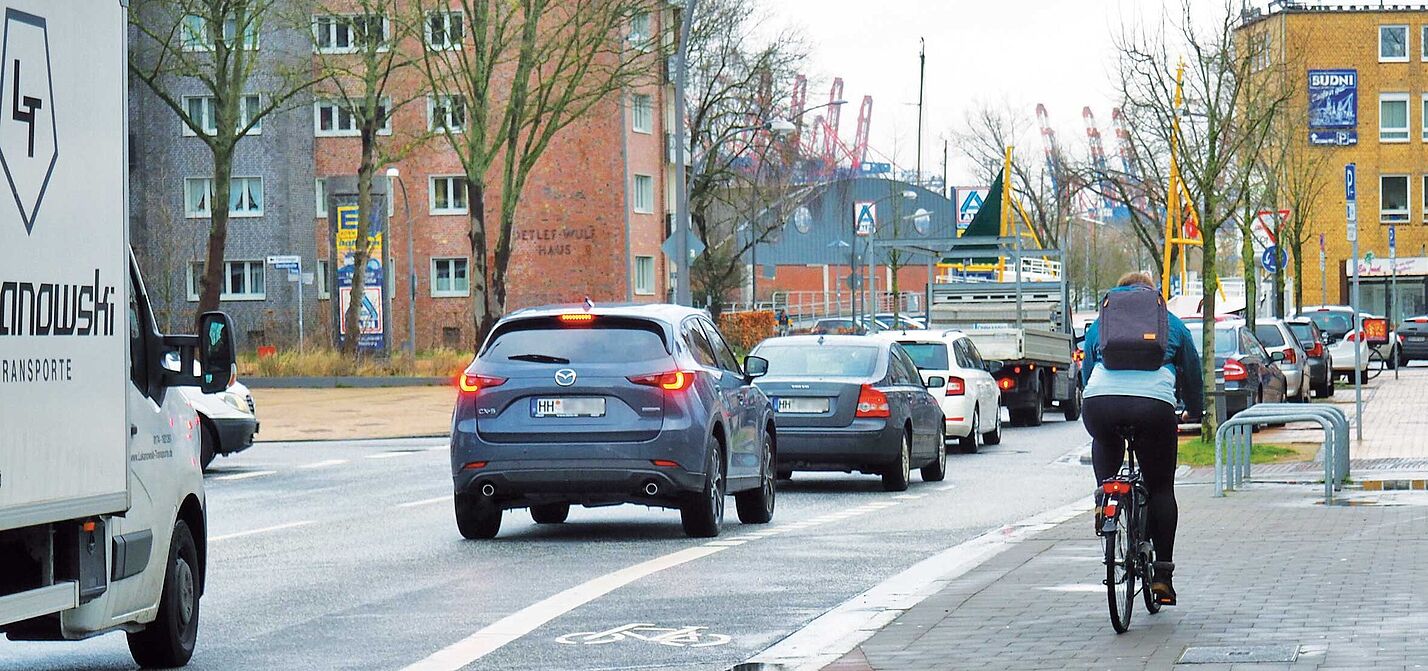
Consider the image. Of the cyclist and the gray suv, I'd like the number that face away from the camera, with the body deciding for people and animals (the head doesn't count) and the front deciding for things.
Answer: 2

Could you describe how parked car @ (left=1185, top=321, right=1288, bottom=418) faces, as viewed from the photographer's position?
facing away from the viewer and to the right of the viewer

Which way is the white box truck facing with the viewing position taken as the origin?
facing away from the viewer and to the right of the viewer

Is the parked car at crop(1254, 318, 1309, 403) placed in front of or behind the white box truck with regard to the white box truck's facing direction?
in front

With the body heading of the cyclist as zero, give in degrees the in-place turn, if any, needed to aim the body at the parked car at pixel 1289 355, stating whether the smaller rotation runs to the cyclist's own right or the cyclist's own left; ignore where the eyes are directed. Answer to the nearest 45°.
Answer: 0° — they already face it

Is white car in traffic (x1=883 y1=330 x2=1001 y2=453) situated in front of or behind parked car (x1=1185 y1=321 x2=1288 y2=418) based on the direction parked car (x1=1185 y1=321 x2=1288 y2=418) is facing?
behind

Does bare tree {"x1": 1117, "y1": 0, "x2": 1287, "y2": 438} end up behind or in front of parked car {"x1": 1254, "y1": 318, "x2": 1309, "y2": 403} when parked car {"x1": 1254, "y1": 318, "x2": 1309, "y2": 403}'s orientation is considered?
behind

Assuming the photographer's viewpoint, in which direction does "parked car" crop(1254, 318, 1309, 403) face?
facing away from the viewer and to the right of the viewer

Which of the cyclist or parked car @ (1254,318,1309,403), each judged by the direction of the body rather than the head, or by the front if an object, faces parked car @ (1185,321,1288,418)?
the cyclist

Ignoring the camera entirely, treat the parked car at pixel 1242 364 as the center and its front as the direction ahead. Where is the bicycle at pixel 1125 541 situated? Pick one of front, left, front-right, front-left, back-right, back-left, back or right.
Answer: back-right

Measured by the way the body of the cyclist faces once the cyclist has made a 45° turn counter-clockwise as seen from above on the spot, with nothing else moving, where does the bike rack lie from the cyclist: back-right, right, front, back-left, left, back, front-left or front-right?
front-right

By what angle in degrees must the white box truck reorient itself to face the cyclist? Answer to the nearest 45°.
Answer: approximately 45° to its right

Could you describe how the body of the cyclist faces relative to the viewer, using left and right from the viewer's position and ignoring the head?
facing away from the viewer

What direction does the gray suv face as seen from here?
away from the camera
